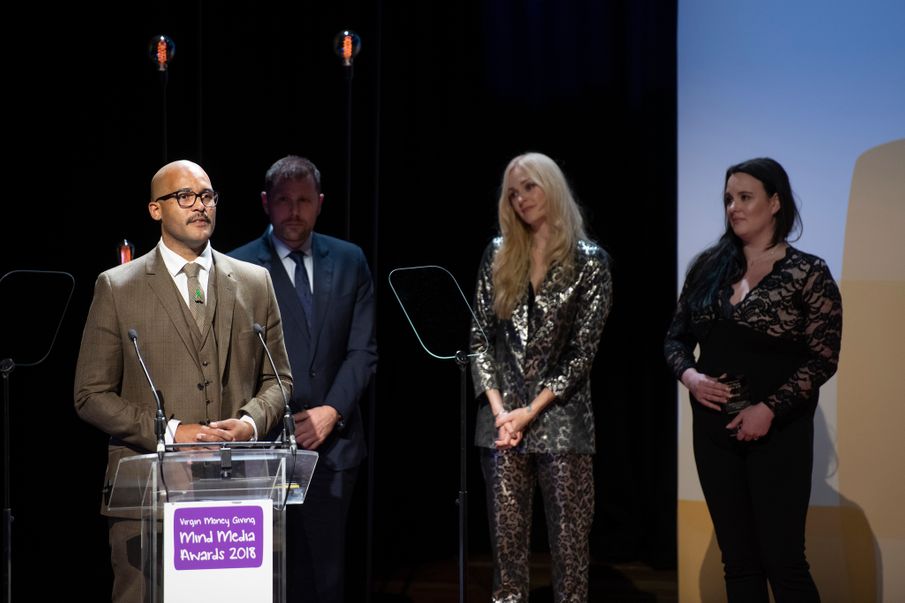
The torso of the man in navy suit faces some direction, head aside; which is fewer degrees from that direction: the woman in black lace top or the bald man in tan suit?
the bald man in tan suit

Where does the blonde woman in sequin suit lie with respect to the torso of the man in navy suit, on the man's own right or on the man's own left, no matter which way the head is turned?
on the man's own left

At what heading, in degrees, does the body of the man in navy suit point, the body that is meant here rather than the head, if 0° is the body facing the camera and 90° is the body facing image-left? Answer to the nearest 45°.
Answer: approximately 0°

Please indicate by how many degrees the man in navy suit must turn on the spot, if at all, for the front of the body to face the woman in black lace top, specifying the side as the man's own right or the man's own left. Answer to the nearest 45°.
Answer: approximately 45° to the man's own left
